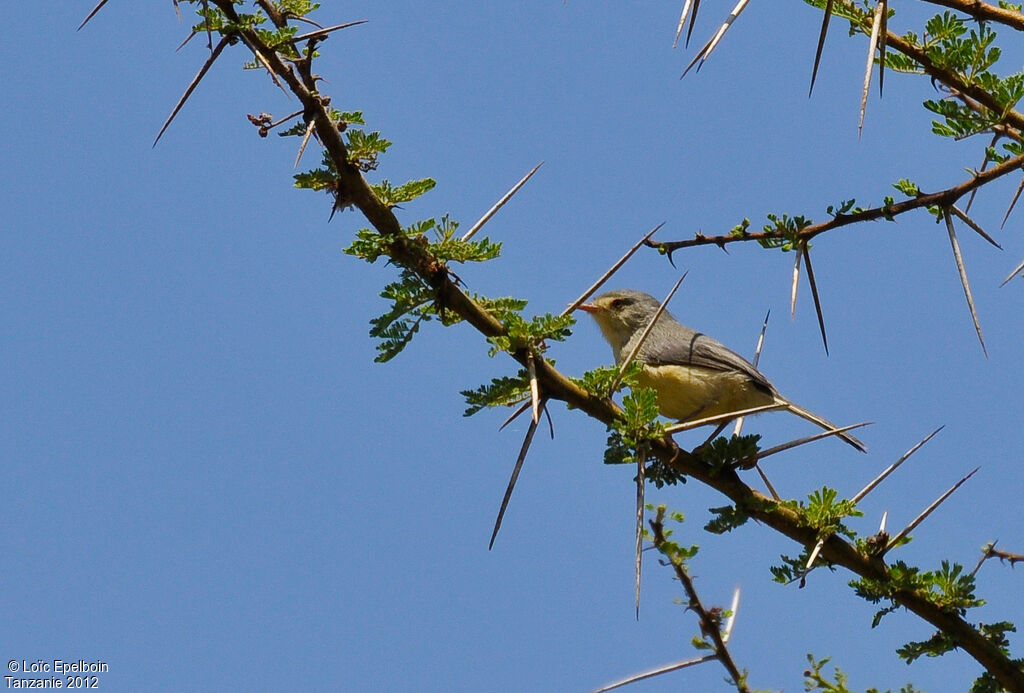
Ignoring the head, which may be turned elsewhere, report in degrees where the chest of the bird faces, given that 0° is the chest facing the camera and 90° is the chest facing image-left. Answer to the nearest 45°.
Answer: approximately 90°
